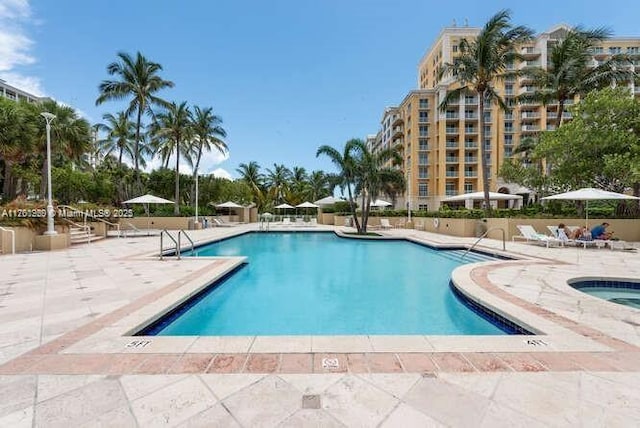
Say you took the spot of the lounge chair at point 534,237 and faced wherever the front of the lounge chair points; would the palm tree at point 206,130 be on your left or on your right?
on your right

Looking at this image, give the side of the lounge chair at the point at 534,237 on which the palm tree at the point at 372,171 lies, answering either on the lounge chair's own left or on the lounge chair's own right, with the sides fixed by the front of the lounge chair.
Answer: on the lounge chair's own right
